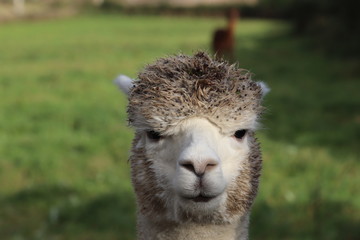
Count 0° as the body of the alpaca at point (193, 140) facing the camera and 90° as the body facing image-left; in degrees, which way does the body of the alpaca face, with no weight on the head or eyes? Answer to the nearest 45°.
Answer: approximately 0°
